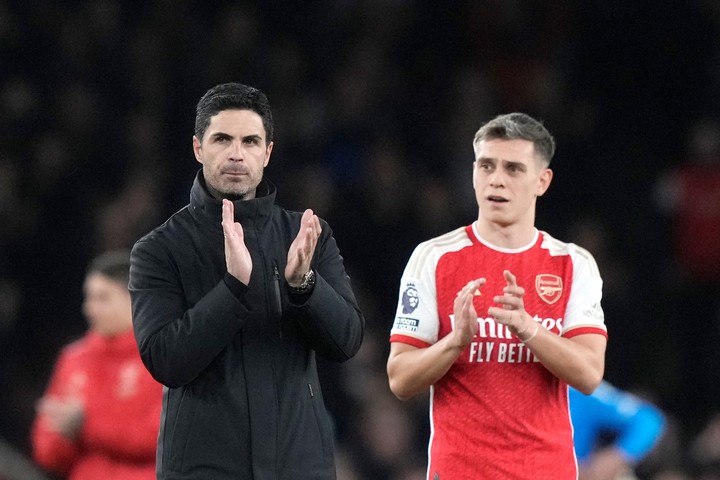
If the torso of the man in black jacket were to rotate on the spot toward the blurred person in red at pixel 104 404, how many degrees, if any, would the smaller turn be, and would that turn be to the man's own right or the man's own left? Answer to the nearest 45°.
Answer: approximately 180°

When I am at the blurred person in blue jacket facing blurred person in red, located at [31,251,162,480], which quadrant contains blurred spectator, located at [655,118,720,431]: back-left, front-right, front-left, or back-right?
back-right

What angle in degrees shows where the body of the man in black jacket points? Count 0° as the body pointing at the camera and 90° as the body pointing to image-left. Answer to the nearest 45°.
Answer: approximately 0°

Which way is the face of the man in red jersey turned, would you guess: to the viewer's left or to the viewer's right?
to the viewer's left

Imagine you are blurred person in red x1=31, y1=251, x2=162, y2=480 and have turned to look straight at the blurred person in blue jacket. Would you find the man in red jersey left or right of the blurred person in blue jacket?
right

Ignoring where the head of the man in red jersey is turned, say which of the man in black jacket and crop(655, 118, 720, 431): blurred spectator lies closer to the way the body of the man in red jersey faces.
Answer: the man in black jacket

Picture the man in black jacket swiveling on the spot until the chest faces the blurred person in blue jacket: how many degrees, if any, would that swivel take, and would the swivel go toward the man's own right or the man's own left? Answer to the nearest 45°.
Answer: approximately 135° to the man's own left

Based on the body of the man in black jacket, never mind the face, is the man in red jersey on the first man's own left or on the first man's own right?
on the first man's own left
